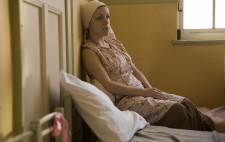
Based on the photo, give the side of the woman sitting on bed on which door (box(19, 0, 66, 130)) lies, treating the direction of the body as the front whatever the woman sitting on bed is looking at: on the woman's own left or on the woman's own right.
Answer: on the woman's own right

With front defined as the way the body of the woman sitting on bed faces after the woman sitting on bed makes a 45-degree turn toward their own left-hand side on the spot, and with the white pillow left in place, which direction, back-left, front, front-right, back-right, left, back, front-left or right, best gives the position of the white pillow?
right

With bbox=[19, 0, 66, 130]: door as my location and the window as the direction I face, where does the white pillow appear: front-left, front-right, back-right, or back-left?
front-right

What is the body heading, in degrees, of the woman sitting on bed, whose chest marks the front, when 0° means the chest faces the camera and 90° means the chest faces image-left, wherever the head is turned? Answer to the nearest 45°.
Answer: approximately 315°

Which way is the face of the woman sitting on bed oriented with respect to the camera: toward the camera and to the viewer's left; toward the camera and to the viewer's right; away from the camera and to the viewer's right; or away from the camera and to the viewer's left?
toward the camera and to the viewer's right
